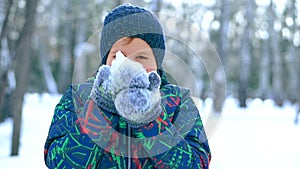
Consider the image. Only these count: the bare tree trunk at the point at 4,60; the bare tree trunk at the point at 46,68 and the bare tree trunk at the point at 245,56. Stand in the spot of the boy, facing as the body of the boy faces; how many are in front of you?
0

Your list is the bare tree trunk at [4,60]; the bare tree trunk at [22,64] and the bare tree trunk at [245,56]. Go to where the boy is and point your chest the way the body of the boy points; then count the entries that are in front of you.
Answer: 0

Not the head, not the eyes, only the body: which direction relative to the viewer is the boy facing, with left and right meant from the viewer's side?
facing the viewer

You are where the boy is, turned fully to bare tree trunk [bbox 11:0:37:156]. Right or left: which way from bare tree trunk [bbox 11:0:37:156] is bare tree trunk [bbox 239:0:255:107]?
right

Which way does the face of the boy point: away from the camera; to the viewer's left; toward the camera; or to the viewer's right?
toward the camera

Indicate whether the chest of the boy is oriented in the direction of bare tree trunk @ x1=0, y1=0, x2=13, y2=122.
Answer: no

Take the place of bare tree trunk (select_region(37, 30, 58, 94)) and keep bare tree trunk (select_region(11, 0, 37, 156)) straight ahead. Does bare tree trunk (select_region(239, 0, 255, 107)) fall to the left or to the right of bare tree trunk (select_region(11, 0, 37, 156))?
left

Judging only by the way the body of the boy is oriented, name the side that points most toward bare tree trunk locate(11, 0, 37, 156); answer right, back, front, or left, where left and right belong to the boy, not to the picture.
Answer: back

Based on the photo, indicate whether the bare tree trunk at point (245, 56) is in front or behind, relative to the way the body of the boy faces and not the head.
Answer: behind

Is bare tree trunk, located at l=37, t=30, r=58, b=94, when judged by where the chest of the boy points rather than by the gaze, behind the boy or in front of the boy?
behind

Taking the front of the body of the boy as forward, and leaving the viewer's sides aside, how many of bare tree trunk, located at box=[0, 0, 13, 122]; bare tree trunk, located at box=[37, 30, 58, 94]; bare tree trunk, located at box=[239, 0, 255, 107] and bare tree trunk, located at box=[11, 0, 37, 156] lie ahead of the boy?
0
